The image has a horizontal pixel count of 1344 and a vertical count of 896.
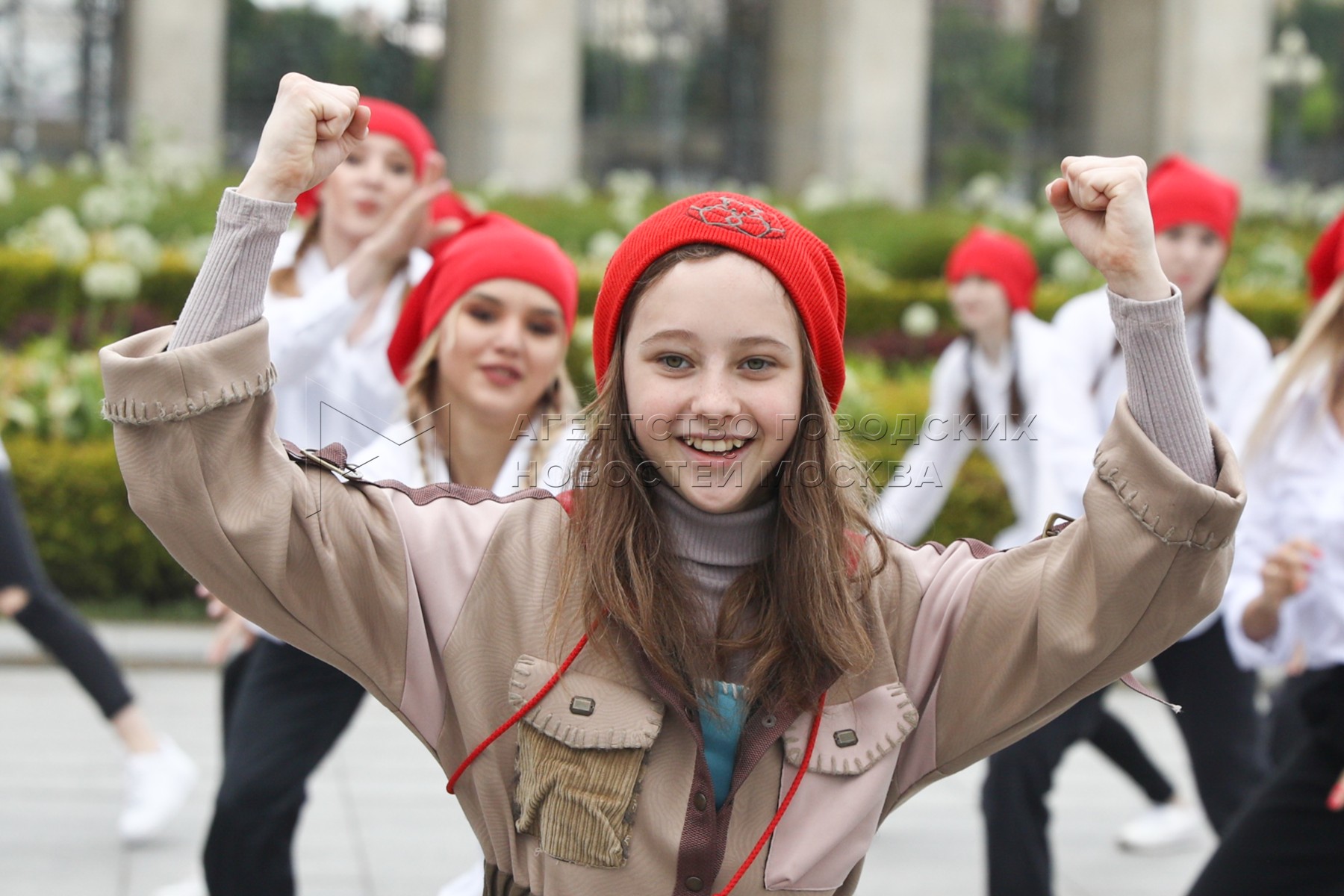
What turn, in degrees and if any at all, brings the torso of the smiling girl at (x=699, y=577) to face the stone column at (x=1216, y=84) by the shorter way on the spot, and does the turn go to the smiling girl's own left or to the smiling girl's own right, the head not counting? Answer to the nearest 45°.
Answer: approximately 180°

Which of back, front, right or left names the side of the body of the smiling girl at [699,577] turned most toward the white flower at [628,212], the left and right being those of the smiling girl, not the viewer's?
back

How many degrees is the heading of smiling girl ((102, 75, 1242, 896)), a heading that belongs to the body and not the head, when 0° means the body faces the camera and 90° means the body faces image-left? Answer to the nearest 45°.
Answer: approximately 0°

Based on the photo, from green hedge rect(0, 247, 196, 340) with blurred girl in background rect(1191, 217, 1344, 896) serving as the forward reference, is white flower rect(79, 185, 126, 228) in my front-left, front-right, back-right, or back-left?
back-left

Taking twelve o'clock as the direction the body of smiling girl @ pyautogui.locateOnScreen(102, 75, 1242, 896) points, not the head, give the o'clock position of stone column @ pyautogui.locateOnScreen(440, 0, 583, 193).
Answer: The stone column is roughly at 6 o'clock from the smiling girl.
